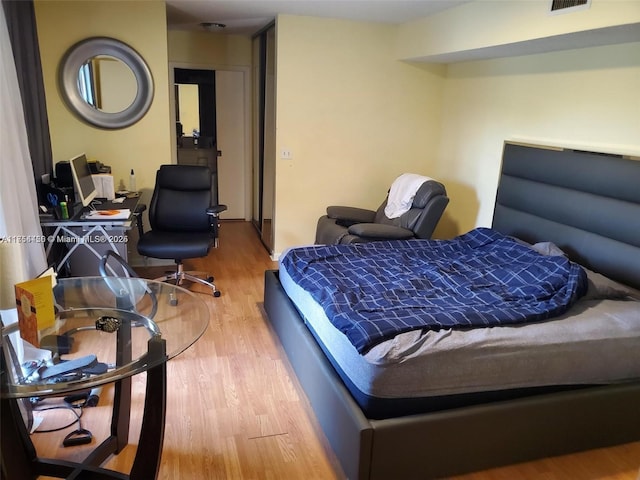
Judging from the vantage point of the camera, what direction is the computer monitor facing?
facing the viewer and to the right of the viewer

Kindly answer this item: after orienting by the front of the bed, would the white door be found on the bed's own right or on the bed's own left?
on the bed's own right

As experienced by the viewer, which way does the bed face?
facing the viewer and to the left of the viewer

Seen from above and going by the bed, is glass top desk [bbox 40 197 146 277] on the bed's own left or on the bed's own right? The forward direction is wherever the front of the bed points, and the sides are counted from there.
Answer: on the bed's own right

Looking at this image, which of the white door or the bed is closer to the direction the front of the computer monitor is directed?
the bed

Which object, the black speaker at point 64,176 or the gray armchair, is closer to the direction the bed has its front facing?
the black speaker

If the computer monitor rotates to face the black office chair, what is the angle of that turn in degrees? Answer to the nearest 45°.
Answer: approximately 45° to its left

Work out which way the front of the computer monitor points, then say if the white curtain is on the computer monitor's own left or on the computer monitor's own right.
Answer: on the computer monitor's own right

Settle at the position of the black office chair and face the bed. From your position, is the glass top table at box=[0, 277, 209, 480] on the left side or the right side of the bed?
right

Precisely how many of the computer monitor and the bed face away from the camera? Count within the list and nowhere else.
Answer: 0

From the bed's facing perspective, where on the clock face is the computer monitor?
The computer monitor is roughly at 2 o'clock from the bed.

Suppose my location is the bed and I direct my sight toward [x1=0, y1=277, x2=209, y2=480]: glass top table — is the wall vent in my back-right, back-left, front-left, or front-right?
back-right
